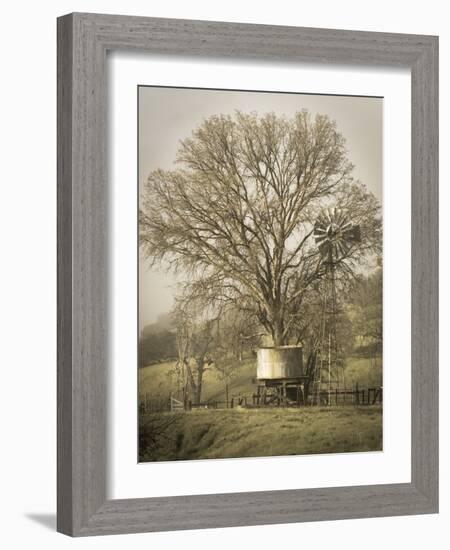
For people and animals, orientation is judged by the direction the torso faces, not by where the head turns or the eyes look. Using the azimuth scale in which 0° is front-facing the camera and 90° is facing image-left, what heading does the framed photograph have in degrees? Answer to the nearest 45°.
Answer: approximately 315°
